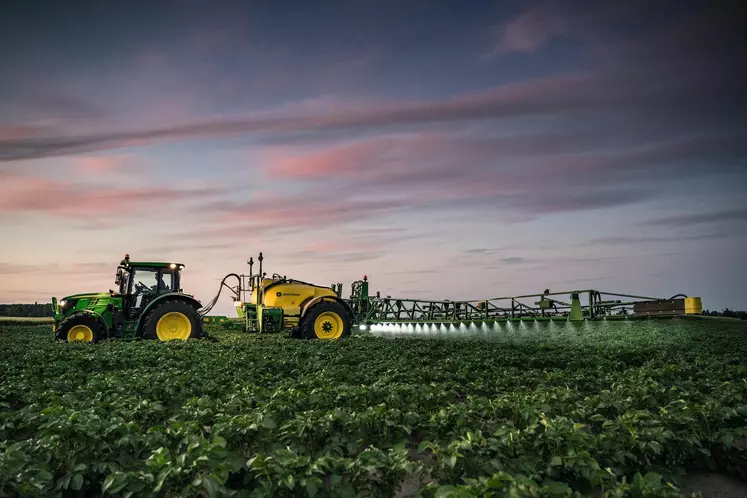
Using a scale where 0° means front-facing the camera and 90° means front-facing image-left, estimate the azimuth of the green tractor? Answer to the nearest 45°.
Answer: approximately 90°

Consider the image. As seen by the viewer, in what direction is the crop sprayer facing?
to the viewer's left
